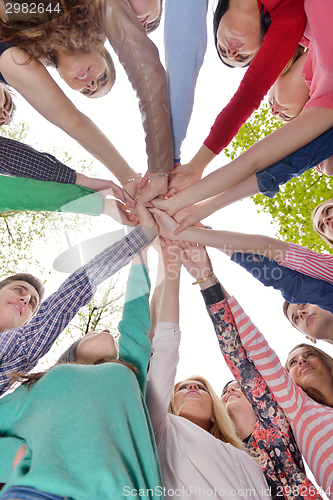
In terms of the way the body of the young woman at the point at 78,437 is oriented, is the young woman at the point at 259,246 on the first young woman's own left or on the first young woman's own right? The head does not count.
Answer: on the first young woman's own left

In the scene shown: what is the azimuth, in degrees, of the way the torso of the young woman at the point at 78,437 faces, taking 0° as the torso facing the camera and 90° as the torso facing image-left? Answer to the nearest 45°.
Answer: approximately 0°
